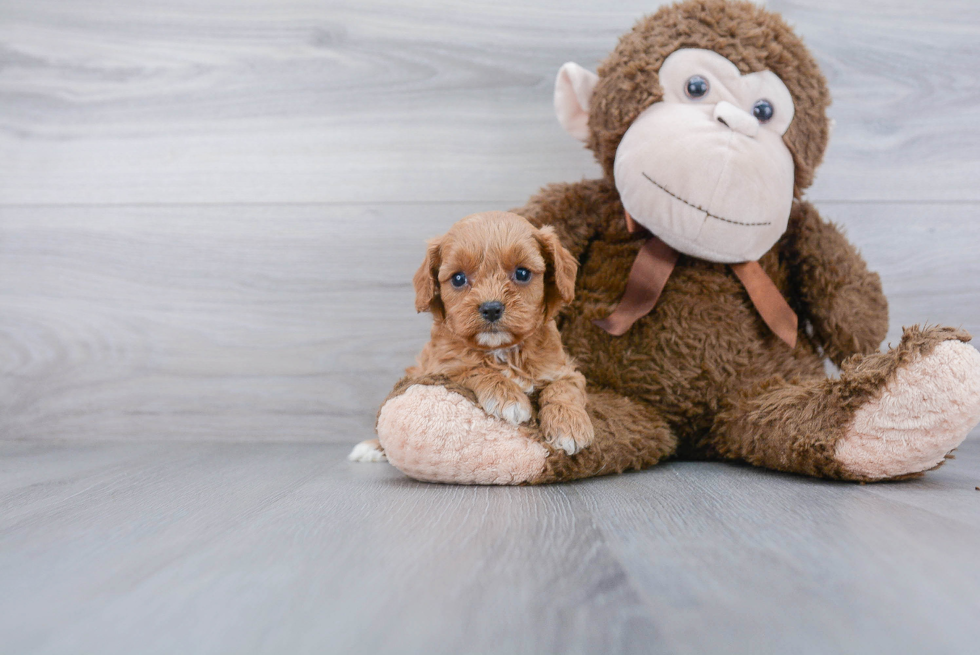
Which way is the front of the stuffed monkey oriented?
toward the camera
